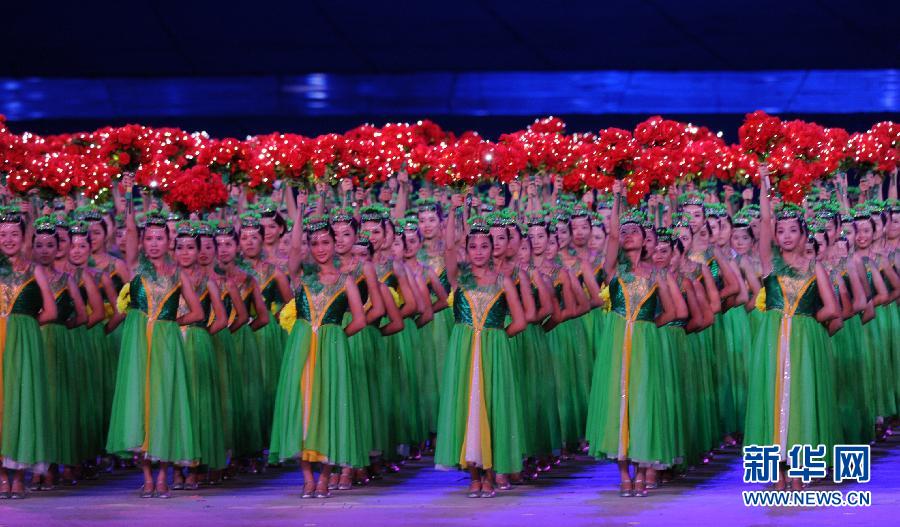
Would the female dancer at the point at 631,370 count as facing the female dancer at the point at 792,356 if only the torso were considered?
no

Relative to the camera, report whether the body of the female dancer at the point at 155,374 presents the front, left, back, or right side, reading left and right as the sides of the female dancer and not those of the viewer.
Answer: front

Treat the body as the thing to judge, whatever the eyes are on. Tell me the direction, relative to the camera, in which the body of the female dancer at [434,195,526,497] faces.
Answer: toward the camera

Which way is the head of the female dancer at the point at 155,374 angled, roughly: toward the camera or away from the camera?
toward the camera

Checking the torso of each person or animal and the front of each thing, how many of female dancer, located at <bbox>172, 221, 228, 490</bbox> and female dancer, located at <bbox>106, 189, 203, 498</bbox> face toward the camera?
2

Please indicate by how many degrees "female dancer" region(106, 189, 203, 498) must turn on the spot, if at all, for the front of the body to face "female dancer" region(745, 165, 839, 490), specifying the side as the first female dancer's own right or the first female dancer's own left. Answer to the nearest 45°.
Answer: approximately 90° to the first female dancer's own left

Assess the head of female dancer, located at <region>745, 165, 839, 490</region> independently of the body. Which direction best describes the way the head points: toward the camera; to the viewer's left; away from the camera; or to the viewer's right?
toward the camera

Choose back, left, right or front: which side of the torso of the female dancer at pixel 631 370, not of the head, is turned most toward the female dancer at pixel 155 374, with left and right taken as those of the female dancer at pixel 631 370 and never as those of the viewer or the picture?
right

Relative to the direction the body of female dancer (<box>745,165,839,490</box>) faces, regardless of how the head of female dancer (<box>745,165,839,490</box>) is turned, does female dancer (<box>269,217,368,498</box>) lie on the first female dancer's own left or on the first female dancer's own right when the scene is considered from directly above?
on the first female dancer's own right

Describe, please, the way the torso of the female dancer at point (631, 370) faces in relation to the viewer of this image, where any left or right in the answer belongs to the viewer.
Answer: facing the viewer

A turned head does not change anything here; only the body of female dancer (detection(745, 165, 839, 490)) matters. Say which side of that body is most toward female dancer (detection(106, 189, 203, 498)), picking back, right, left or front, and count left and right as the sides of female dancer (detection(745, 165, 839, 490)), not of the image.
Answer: right

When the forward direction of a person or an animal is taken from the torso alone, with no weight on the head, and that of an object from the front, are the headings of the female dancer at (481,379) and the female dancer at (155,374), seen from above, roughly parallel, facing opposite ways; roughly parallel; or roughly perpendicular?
roughly parallel

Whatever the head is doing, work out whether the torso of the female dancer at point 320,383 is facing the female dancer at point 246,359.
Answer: no

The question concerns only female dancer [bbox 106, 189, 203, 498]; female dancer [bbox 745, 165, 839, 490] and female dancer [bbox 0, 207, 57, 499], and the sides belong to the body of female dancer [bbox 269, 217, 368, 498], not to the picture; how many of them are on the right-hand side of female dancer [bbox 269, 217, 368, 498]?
2

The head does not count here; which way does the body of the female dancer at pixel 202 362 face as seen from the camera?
toward the camera

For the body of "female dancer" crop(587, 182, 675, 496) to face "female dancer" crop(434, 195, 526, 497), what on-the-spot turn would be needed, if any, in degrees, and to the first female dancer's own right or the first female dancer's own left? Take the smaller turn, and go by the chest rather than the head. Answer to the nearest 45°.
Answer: approximately 90° to the first female dancer's own right

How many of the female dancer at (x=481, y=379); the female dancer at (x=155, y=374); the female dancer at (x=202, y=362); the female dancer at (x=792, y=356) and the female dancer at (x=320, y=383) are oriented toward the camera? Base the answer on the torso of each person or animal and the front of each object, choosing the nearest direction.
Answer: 5

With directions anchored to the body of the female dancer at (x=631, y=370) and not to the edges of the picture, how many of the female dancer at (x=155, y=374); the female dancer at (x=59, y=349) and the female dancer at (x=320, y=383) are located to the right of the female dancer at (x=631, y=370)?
3
